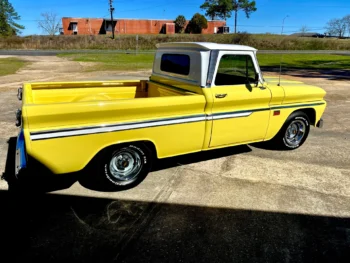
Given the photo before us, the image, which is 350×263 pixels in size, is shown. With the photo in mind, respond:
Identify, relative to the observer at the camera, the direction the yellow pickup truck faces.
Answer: facing away from the viewer and to the right of the viewer
